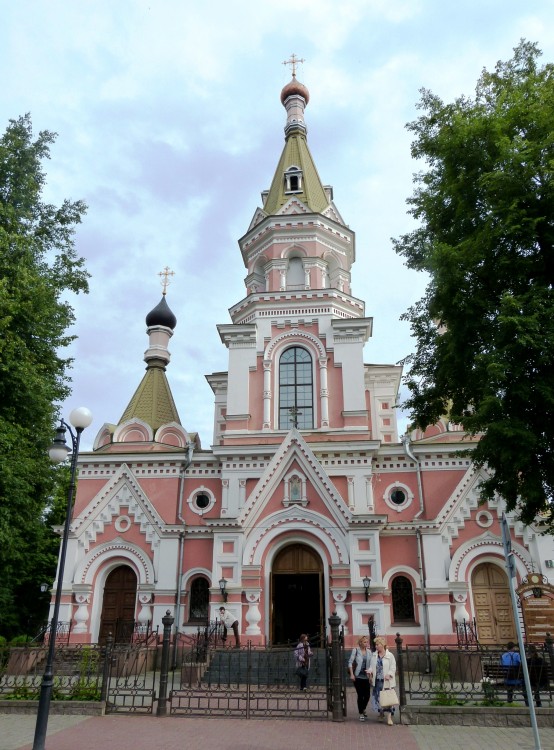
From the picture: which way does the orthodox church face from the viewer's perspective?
toward the camera

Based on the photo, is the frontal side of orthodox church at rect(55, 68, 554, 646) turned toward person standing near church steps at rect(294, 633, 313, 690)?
yes

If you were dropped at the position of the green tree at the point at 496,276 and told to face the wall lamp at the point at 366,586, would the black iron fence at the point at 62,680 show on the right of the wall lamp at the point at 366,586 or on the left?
left

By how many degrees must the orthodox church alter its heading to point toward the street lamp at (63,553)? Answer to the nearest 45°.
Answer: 0° — it already faces it

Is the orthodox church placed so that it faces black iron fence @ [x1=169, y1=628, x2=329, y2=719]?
yes

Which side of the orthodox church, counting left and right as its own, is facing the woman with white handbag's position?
front

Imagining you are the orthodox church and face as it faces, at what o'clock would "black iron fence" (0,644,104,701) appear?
The black iron fence is roughly at 1 o'clock from the orthodox church.

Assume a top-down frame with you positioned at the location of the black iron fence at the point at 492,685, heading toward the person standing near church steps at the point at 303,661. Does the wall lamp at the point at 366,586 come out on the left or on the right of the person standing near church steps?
right
